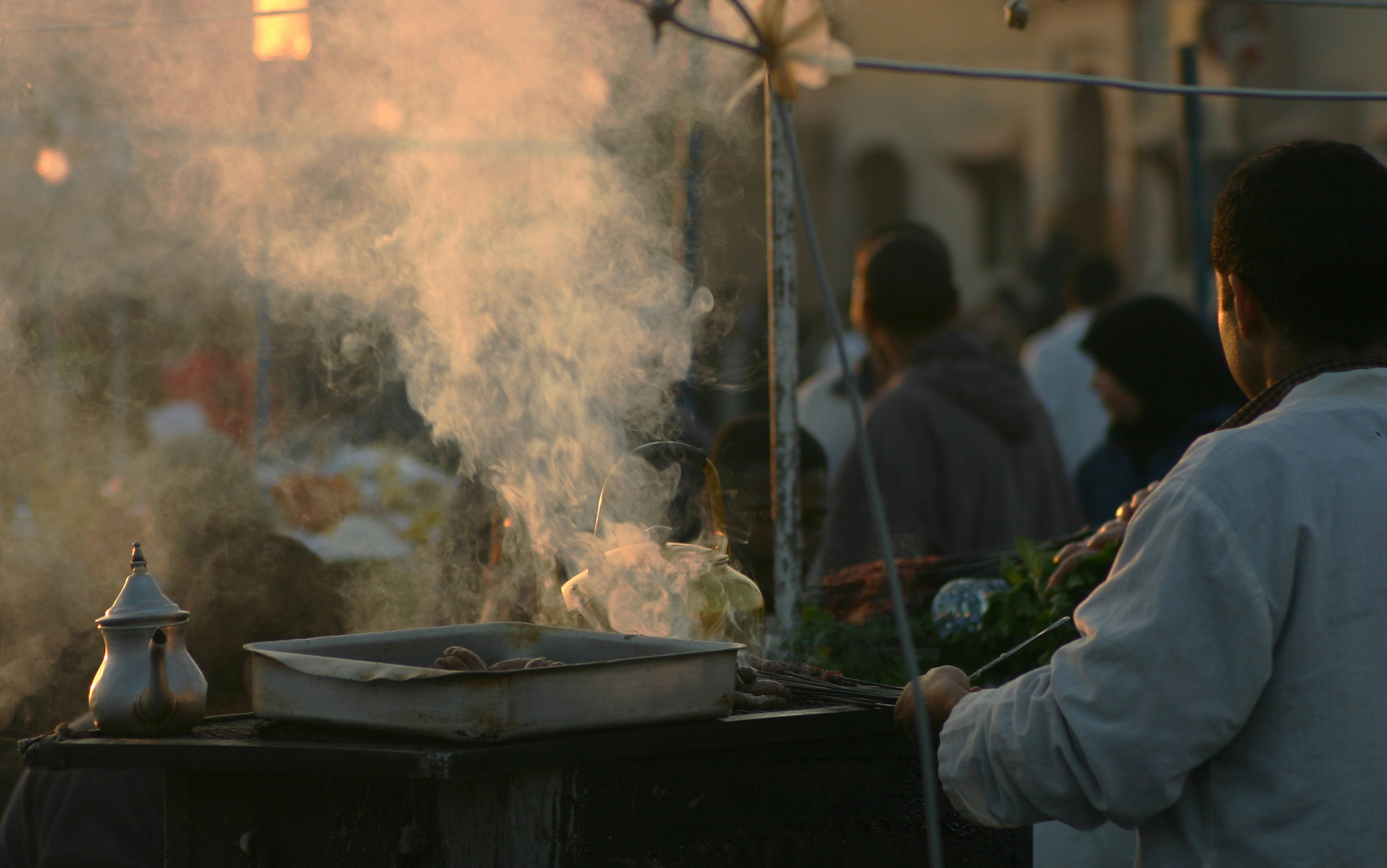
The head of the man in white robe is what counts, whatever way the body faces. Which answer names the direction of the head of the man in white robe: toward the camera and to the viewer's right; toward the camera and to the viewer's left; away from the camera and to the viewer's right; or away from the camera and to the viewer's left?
away from the camera and to the viewer's left

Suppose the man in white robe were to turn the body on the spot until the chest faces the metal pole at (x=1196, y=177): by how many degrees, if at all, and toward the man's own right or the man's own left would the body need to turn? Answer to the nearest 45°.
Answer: approximately 45° to the man's own right

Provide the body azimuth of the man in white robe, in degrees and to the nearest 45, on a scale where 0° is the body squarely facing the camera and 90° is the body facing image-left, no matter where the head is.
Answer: approximately 135°

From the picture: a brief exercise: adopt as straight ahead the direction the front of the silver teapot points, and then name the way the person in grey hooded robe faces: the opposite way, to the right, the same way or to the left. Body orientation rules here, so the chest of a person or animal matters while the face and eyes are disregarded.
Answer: the opposite way

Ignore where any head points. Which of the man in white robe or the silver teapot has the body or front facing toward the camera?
the silver teapot

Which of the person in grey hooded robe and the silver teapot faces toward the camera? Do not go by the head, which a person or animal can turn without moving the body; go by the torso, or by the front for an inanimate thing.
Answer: the silver teapot

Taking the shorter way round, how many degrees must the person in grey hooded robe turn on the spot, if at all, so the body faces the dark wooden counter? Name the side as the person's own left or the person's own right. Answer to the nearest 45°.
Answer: approximately 135° to the person's own left

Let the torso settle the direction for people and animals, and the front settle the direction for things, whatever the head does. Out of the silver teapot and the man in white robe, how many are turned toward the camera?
1

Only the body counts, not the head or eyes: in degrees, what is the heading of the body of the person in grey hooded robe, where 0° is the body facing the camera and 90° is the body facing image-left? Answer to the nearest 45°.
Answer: approximately 135°

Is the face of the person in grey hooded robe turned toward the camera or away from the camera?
away from the camera

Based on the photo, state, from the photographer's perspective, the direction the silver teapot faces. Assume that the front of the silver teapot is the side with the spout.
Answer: facing the viewer

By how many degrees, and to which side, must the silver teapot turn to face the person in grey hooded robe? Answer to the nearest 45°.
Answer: approximately 135° to its left

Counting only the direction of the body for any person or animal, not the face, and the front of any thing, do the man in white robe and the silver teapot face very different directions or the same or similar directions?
very different directions

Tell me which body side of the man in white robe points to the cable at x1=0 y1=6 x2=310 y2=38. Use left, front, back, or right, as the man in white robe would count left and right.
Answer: front
